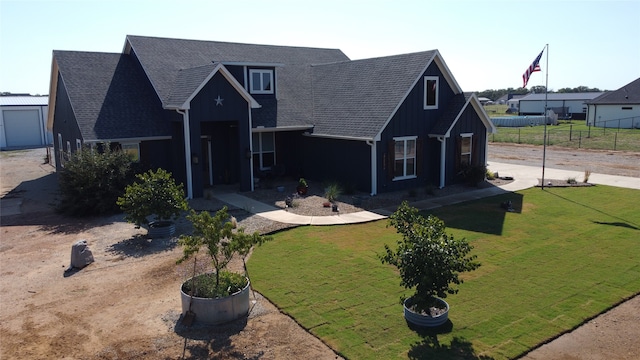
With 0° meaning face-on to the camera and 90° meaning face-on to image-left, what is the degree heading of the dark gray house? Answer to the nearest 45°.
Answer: approximately 315°

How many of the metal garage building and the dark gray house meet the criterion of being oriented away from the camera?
0

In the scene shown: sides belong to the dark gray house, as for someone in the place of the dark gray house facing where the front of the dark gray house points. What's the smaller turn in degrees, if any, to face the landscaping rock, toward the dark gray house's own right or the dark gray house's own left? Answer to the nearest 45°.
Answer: approximately 90° to the dark gray house's own right

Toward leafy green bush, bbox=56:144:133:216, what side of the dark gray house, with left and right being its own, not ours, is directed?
right

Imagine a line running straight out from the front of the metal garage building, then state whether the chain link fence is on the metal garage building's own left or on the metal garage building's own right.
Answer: on the metal garage building's own left

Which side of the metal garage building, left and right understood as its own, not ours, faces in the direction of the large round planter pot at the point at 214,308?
front

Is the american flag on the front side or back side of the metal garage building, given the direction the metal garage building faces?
on the front side

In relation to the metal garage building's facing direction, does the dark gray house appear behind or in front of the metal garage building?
in front

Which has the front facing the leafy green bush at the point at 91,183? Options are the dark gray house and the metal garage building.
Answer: the metal garage building

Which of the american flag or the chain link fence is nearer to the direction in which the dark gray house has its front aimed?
the american flag

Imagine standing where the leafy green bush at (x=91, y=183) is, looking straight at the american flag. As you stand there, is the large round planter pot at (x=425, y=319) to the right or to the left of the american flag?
right

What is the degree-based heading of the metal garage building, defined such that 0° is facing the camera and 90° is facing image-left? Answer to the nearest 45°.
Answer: approximately 0°

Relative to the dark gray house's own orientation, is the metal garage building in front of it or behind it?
behind
